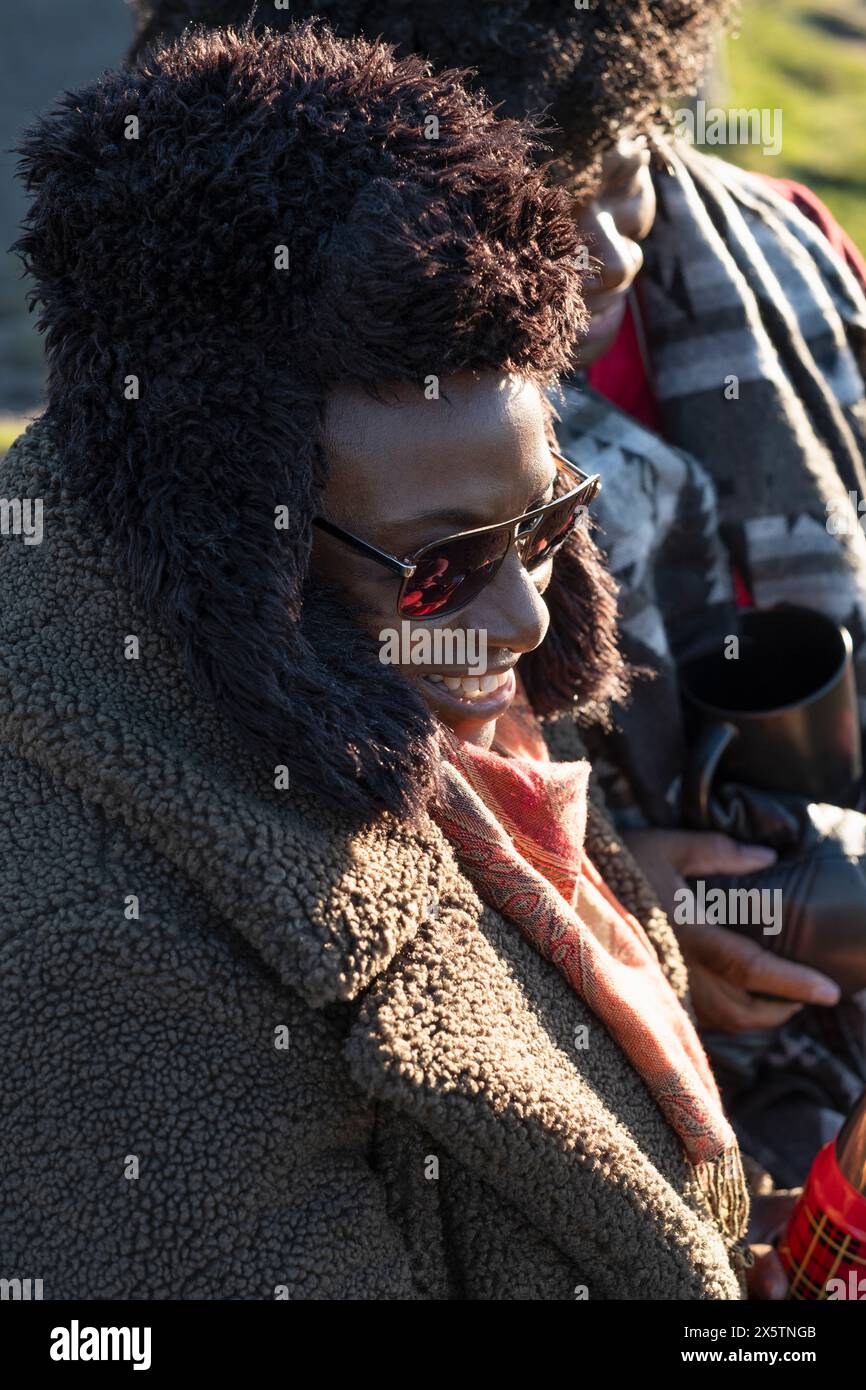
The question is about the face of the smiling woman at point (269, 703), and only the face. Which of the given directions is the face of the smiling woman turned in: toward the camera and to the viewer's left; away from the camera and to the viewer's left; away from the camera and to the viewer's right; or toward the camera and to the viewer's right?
toward the camera and to the viewer's right

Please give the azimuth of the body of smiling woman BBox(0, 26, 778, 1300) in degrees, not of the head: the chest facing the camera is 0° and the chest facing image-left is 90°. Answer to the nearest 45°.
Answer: approximately 315°
